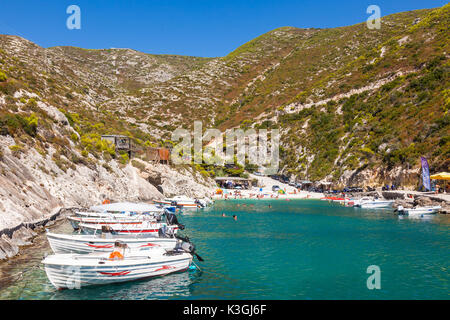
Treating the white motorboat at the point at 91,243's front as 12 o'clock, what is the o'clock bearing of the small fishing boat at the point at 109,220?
The small fishing boat is roughly at 3 o'clock from the white motorboat.

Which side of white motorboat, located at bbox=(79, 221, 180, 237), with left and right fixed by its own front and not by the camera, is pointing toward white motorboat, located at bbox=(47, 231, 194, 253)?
left

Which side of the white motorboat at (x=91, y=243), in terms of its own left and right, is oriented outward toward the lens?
left

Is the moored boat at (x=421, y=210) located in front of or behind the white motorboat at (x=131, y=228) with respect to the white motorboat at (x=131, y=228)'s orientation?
behind

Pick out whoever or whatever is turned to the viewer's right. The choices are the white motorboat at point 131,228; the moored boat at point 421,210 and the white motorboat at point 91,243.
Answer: the moored boat

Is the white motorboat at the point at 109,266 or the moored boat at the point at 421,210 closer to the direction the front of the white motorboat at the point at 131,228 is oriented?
the white motorboat

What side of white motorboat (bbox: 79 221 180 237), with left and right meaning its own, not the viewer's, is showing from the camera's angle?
left

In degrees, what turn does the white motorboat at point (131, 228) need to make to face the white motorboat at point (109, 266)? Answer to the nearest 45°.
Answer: approximately 90° to its left

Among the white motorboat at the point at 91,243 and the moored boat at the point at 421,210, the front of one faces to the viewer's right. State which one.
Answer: the moored boat

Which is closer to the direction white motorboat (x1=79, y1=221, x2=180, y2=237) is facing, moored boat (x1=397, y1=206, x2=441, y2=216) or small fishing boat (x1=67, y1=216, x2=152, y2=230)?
the small fishing boat

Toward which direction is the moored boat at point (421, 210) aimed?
to the viewer's right

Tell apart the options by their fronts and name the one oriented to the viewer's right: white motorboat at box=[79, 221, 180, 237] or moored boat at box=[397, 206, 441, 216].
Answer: the moored boat
